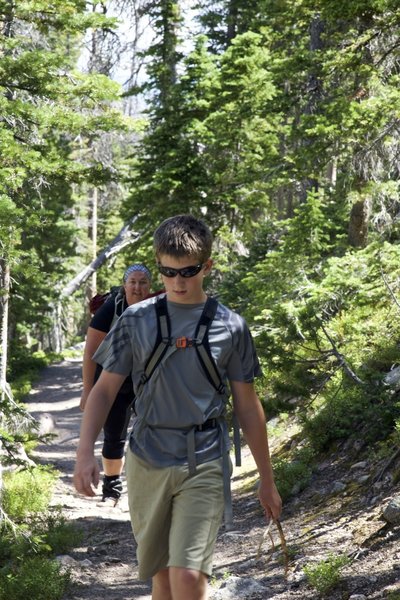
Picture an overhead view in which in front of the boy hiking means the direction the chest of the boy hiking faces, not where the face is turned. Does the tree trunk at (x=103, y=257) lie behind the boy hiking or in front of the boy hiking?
behind

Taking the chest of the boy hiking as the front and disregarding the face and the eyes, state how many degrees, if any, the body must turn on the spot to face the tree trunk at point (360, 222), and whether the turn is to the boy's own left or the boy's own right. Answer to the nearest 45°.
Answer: approximately 180°

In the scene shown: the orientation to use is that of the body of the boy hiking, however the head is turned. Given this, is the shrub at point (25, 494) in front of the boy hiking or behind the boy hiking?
behind

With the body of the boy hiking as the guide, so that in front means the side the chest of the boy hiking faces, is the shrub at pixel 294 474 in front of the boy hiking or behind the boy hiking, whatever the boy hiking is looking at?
behind

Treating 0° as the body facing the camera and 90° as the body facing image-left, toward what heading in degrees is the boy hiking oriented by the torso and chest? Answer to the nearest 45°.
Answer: approximately 0°

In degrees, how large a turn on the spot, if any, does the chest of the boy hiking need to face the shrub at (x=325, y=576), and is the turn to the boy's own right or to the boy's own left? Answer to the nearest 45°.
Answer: approximately 135° to the boy's own left

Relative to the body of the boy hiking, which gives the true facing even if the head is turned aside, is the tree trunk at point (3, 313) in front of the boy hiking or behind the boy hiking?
behind
